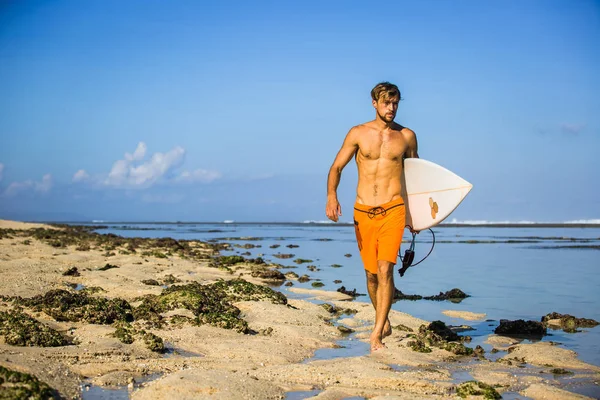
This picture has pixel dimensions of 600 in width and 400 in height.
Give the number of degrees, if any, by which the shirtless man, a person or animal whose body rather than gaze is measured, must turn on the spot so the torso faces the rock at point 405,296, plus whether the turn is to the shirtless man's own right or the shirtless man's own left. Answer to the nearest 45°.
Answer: approximately 180°

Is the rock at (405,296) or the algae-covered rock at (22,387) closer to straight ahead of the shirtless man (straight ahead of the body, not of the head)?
the algae-covered rock

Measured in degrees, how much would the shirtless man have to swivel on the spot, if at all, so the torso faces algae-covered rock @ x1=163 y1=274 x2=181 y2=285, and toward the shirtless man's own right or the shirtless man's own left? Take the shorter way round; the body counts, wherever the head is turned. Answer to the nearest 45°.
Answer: approximately 135° to the shirtless man's own right

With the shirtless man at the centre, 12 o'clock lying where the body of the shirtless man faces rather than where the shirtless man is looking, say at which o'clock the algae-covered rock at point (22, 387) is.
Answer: The algae-covered rock is roughly at 1 o'clock from the shirtless man.

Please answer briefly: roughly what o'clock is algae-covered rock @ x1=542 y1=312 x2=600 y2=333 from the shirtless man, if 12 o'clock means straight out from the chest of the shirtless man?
The algae-covered rock is roughly at 8 o'clock from the shirtless man.

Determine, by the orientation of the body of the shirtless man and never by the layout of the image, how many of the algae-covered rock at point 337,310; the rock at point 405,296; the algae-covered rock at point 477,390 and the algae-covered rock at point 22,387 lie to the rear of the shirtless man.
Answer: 2

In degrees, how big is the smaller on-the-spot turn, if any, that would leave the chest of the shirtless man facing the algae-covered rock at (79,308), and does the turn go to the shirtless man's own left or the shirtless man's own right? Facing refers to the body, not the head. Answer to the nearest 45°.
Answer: approximately 90° to the shirtless man's own right

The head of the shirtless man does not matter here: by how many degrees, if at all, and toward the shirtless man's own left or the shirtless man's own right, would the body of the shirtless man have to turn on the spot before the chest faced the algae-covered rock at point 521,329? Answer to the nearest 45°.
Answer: approximately 135° to the shirtless man's own left

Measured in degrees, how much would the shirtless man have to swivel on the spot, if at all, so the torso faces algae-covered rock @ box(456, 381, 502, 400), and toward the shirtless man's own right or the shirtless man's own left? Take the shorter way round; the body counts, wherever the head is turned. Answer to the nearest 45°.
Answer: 0° — they already face it

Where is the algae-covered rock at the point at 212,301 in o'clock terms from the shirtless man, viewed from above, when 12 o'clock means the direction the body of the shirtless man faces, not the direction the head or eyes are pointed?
The algae-covered rock is roughly at 4 o'clock from the shirtless man.

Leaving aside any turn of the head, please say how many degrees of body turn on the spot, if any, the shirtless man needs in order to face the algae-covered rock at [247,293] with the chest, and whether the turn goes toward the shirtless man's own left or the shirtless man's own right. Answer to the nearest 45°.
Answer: approximately 135° to the shirtless man's own right

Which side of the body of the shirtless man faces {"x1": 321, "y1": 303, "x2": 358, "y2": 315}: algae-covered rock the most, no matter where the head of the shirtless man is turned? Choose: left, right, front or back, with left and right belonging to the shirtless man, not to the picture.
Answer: back

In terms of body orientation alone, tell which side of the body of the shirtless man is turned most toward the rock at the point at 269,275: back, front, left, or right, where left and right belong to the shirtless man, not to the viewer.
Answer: back

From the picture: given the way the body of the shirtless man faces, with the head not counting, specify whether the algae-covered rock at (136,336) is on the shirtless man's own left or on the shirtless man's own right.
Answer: on the shirtless man's own right

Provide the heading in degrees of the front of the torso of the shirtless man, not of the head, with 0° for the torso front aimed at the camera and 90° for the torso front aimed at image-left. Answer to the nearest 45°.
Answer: approximately 0°
